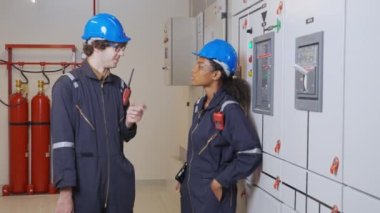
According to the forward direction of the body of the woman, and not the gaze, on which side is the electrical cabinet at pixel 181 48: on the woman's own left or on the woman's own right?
on the woman's own right

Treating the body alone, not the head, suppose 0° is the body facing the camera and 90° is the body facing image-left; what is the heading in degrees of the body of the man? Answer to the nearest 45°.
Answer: approximately 315°

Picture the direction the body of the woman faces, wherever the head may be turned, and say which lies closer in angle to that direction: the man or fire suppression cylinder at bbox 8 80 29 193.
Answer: the man

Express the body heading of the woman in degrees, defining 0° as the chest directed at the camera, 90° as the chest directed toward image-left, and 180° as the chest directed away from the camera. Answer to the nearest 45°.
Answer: approximately 45°

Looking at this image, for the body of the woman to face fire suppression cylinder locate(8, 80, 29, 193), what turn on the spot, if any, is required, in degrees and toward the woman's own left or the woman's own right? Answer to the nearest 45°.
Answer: approximately 90° to the woman's own right

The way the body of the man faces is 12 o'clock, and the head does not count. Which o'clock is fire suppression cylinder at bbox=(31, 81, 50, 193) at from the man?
The fire suppression cylinder is roughly at 7 o'clock from the man.

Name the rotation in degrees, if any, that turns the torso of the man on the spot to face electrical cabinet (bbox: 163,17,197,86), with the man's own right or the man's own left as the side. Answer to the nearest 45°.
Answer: approximately 90° to the man's own left

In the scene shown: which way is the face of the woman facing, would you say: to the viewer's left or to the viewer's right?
to the viewer's left
